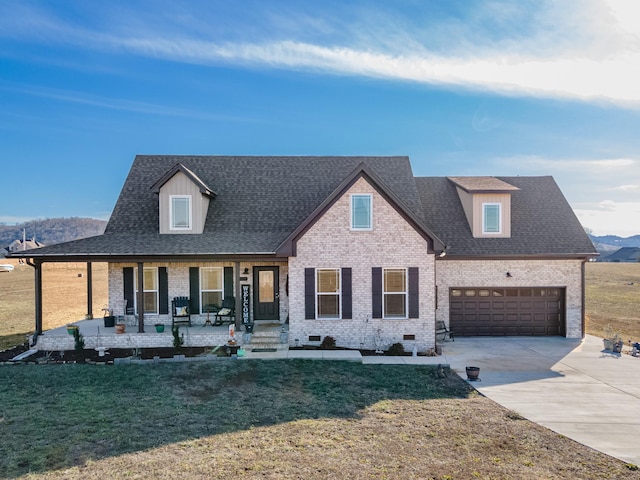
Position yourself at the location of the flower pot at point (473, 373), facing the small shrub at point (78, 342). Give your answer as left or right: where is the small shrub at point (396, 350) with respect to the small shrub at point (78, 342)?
right

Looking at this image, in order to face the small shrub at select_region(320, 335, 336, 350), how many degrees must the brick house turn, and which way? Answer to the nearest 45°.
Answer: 0° — it already faces it

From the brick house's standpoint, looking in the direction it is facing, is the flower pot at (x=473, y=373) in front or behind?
in front

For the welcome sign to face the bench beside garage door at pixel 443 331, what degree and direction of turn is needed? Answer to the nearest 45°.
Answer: approximately 90° to its left

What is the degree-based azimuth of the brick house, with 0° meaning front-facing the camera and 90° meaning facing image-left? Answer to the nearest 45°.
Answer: approximately 0°

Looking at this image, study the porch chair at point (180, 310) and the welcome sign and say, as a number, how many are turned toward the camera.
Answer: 2

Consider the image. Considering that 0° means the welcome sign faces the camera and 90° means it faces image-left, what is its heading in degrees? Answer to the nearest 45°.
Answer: approximately 0°
